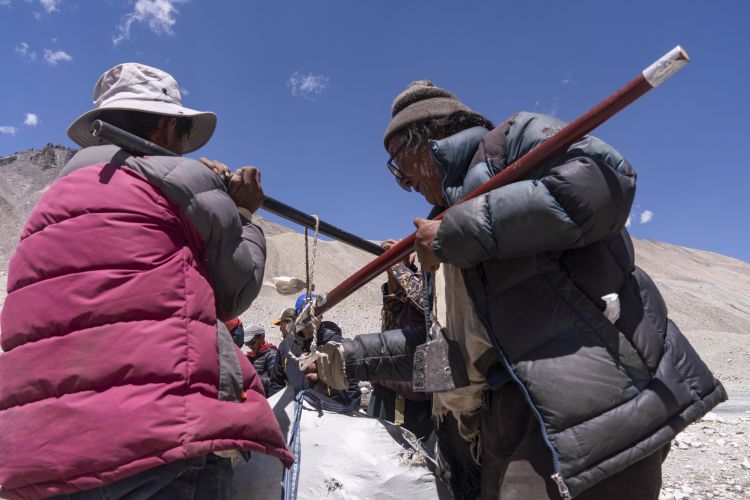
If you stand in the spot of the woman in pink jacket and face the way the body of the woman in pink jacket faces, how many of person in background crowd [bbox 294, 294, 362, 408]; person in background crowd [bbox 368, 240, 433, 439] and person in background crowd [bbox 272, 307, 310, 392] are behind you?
0

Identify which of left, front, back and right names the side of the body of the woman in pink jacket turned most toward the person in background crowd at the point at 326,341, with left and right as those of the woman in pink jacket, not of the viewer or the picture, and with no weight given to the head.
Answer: front

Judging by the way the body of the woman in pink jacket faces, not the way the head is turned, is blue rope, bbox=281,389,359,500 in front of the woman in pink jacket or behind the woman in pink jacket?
in front

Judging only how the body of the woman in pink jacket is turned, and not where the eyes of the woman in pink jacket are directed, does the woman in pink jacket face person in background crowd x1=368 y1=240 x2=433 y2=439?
yes

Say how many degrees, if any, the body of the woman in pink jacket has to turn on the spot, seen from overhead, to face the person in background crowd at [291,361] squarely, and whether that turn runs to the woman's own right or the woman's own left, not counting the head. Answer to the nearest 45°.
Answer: approximately 45° to the woman's own left

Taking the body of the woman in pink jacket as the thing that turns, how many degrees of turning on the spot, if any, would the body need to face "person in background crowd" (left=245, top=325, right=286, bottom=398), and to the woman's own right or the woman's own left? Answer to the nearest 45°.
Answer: approximately 45° to the woman's own left

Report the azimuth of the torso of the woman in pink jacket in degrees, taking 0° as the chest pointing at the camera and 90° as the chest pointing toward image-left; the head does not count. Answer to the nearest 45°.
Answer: approximately 225°
